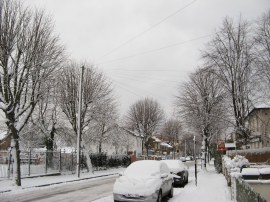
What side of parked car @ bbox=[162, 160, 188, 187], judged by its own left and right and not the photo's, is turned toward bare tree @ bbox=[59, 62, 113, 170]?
right

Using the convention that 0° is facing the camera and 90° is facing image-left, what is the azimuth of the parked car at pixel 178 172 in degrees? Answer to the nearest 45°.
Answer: approximately 45°

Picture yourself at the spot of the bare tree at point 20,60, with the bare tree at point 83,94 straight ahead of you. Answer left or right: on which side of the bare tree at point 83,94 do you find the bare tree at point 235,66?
right

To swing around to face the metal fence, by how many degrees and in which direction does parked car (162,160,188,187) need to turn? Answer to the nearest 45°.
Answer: approximately 90° to its right
